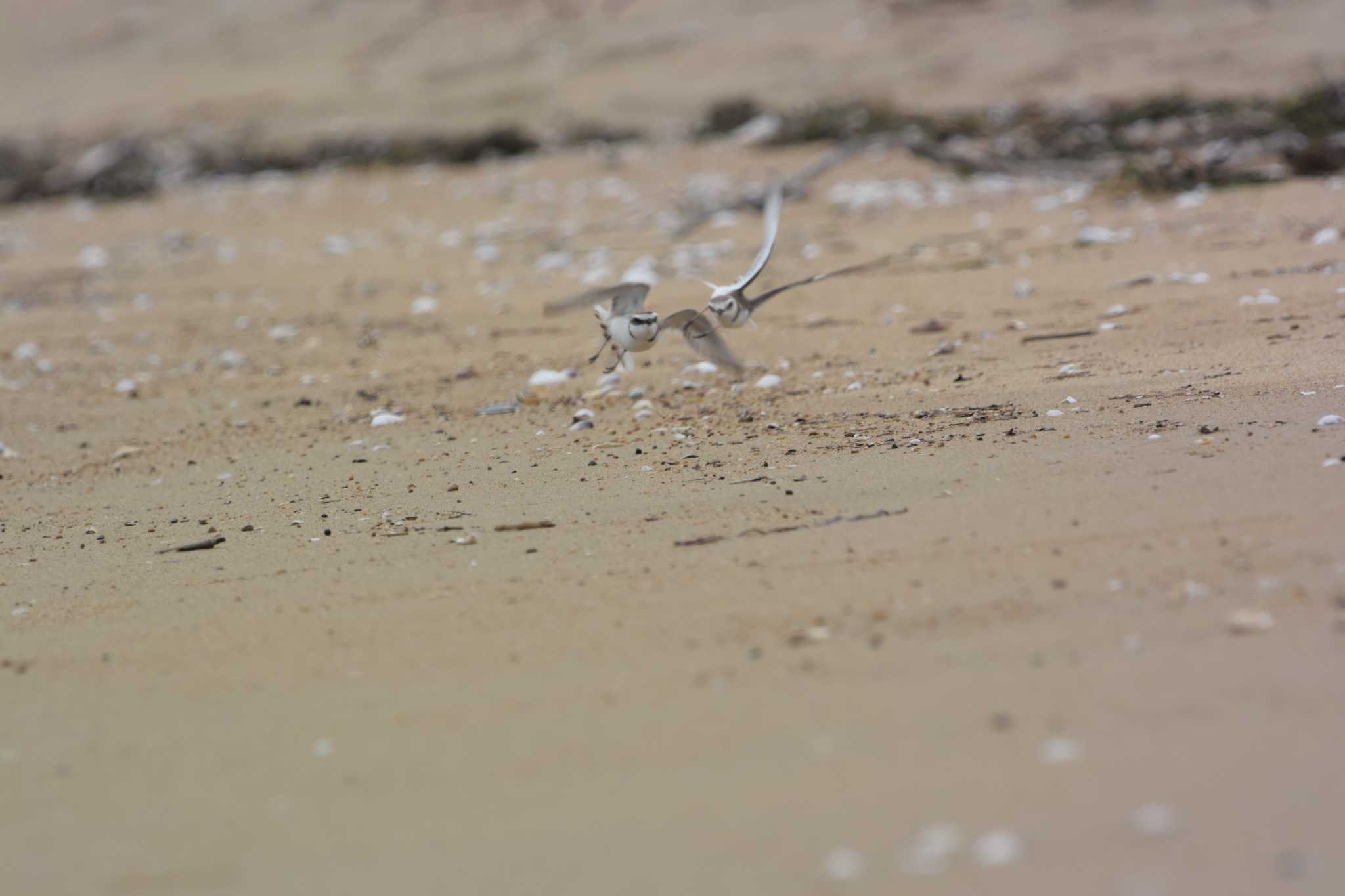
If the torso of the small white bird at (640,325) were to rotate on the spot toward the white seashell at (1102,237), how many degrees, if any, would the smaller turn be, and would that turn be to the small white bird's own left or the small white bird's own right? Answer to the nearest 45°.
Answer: approximately 90° to the small white bird's own left

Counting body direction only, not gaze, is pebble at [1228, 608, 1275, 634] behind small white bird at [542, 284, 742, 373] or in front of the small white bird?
in front

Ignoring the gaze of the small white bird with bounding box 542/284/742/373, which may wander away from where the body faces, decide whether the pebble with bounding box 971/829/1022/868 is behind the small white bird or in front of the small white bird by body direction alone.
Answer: in front

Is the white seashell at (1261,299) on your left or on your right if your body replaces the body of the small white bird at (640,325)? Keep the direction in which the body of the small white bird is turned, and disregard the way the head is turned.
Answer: on your left

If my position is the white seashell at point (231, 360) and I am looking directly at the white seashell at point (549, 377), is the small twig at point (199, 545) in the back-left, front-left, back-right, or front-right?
front-right

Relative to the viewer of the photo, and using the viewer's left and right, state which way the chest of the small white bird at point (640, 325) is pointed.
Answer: facing the viewer and to the right of the viewer

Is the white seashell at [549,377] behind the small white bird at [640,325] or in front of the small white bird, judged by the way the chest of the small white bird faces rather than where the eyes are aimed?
behind

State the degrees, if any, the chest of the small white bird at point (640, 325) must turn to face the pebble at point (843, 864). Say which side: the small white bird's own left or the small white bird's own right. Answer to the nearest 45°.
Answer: approximately 45° to the small white bird's own right
